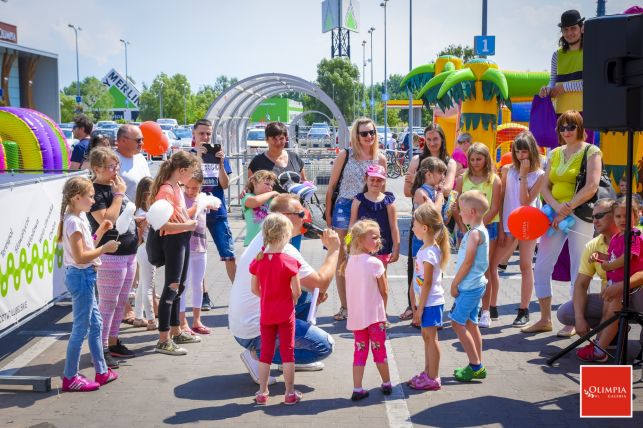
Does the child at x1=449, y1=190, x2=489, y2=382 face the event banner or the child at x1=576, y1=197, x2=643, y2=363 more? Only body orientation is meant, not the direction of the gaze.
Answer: the event banner

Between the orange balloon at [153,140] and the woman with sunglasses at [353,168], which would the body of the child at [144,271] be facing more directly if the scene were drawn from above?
the woman with sunglasses

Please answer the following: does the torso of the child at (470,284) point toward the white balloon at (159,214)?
yes

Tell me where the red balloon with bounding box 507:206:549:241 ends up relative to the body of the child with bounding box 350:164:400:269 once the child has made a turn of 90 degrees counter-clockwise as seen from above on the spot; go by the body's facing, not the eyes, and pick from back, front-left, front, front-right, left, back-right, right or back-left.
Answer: front

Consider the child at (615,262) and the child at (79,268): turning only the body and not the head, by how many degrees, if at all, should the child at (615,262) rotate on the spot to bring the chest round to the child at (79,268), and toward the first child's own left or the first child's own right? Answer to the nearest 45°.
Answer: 0° — they already face them

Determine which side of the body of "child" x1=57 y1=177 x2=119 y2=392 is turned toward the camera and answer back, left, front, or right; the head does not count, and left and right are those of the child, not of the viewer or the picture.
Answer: right
